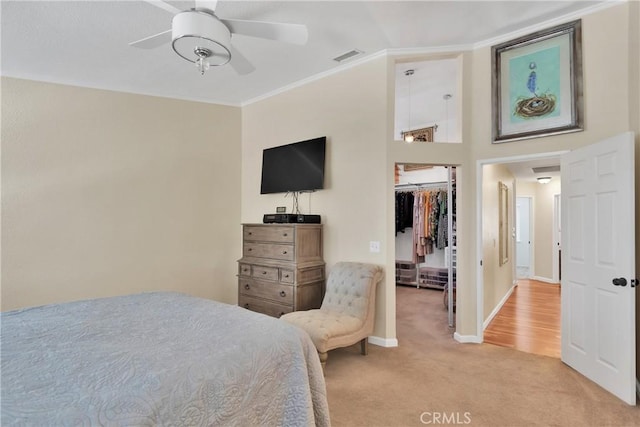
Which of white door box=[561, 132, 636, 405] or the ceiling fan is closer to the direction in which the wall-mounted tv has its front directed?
the ceiling fan

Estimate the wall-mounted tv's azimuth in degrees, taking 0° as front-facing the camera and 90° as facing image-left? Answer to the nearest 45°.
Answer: approximately 45°

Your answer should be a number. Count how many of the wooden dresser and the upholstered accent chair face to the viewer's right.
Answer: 0

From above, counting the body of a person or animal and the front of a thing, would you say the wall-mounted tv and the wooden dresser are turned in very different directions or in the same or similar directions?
same or similar directions

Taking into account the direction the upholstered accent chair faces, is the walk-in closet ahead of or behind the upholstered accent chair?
behind

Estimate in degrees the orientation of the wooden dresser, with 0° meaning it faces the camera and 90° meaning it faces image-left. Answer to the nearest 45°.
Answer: approximately 45°

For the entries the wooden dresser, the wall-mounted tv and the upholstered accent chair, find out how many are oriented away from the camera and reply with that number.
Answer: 0
